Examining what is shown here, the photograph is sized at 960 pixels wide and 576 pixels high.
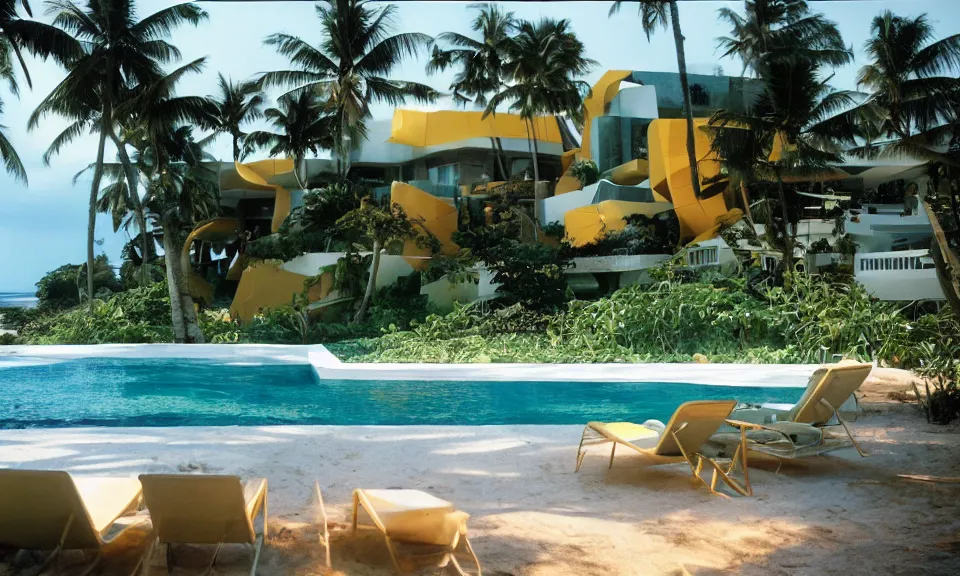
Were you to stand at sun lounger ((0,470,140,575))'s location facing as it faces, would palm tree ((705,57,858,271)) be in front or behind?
in front

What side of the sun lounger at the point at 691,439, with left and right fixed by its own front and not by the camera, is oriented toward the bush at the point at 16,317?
front

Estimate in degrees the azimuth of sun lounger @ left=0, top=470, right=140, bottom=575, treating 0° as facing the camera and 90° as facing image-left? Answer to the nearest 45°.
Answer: approximately 225°

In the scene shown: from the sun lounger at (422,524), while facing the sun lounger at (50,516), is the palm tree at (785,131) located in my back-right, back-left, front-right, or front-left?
back-right

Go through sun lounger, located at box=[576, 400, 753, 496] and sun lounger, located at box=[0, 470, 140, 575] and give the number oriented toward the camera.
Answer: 0

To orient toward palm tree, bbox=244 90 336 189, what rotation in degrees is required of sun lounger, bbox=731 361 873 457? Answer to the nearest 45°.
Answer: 0° — it already faces it

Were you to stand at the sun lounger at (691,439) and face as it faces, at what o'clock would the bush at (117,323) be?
The bush is roughly at 12 o'clock from the sun lounger.
